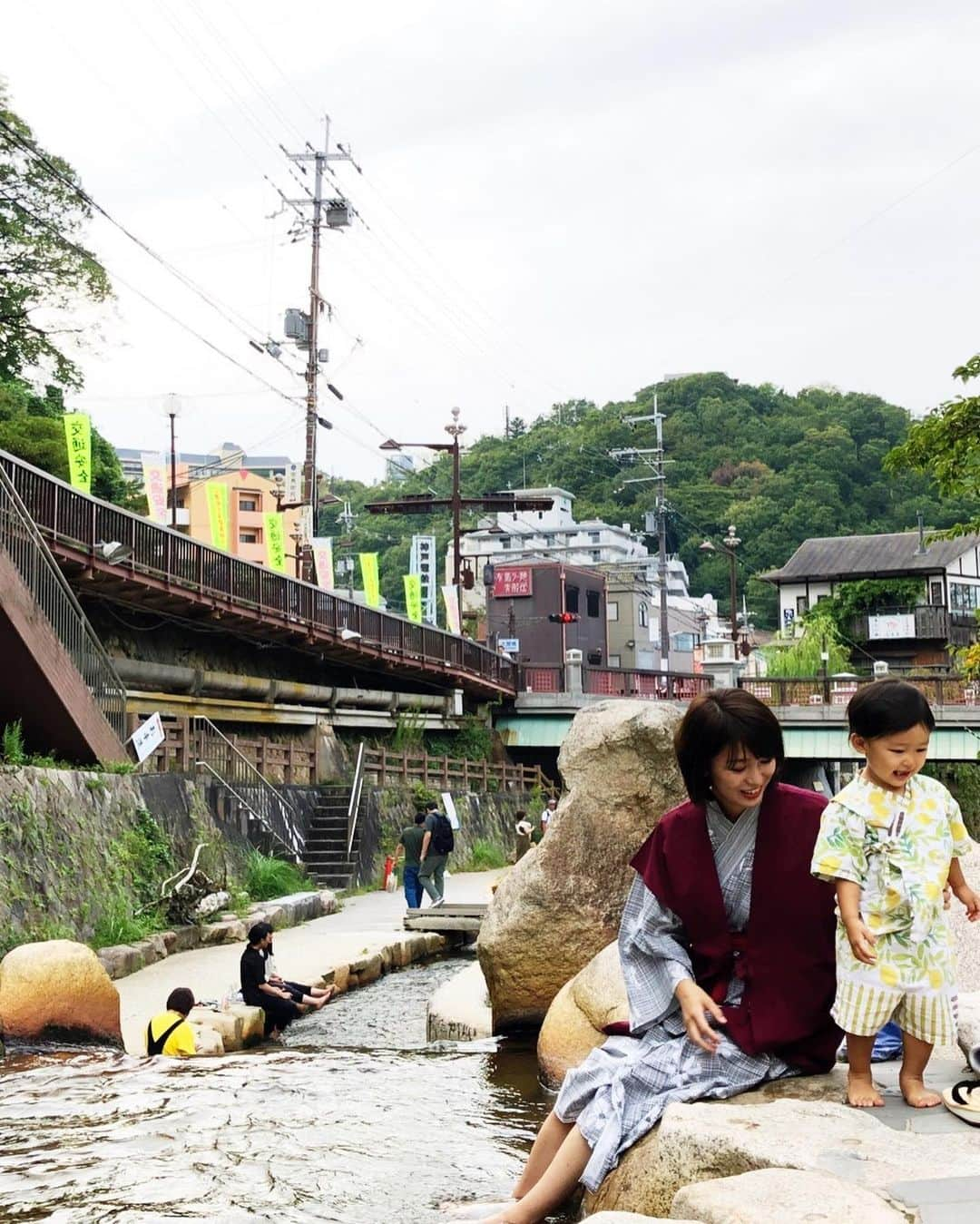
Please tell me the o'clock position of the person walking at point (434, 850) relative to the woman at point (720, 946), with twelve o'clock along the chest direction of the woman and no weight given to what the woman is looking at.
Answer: The person walking is roughly at 4 o'clock from the woman.

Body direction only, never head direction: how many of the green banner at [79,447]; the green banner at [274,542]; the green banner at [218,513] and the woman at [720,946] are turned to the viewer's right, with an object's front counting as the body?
0

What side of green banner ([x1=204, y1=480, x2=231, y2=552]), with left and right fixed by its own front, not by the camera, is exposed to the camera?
front

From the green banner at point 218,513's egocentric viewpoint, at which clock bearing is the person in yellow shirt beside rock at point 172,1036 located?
The person in yellow shirt beside rock is roughly at 12 o'clock from the green banner.

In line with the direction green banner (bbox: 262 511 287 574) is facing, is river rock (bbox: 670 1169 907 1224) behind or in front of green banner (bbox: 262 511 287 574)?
in front

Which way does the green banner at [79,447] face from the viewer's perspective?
toward the camera

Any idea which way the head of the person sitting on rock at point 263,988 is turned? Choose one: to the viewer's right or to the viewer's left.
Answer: to the viewer's right

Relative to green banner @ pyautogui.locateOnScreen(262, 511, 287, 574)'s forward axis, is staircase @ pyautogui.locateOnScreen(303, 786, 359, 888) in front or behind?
in front

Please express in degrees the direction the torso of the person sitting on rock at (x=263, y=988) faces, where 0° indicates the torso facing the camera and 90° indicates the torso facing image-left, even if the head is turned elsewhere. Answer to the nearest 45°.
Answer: approximately 270°

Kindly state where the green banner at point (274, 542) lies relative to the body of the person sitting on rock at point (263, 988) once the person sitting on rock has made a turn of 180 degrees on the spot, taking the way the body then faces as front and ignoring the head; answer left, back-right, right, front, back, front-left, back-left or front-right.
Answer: right

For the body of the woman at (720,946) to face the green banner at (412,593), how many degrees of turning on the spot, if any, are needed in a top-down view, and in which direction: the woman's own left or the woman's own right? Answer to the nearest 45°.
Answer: approximately 135° to the woman's own right

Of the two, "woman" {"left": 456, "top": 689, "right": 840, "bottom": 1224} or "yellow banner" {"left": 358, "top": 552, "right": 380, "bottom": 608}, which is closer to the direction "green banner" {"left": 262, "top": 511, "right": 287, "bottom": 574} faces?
the woman

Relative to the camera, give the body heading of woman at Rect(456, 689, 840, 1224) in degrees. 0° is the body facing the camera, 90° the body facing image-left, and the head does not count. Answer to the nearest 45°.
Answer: approximately 45°

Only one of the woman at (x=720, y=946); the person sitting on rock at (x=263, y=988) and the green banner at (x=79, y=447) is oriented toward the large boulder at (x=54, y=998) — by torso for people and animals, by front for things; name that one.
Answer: the green banner

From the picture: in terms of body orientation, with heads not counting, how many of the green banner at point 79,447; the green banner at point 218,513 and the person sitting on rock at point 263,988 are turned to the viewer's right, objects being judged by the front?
1

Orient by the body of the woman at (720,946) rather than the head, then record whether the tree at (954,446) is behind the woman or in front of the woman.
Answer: behind
